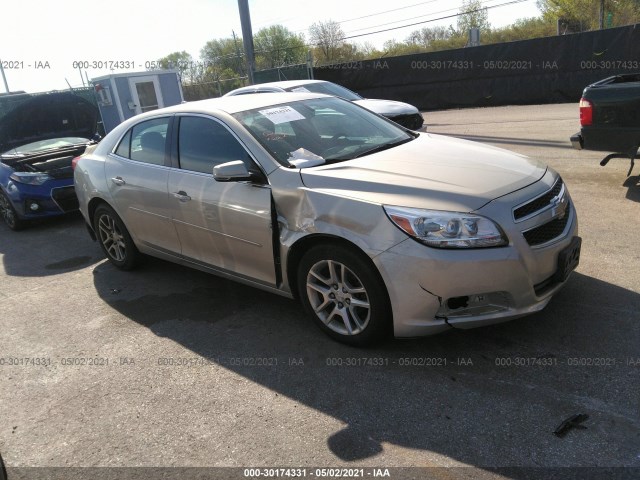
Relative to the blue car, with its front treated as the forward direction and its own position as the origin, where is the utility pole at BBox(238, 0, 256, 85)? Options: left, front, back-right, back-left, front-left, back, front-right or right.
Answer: left

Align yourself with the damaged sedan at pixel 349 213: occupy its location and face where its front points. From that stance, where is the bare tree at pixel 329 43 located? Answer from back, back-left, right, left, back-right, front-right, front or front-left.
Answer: back-left

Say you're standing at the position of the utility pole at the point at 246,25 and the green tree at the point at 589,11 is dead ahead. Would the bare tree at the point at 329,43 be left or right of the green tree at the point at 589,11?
left

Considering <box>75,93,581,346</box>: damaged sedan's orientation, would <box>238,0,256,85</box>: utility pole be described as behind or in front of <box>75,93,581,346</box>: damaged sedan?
behind

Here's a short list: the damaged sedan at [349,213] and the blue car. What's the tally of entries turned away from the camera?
0

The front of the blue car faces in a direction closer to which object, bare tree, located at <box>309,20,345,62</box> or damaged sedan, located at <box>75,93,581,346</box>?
the damaged sedan

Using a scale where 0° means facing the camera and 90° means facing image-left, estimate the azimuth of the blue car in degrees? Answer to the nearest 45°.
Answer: approximately 315°

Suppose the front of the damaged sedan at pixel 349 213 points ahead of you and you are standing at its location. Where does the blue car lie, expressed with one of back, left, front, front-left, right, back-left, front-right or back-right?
back
